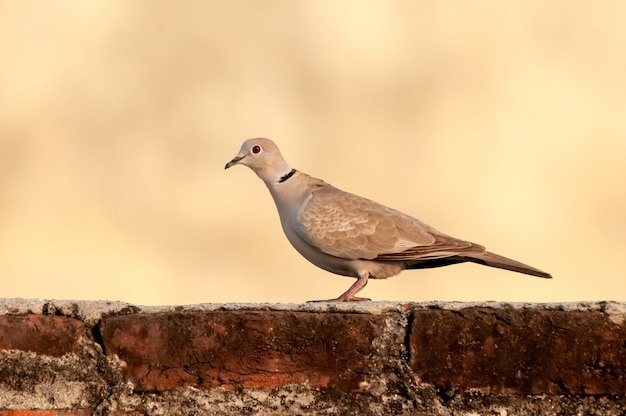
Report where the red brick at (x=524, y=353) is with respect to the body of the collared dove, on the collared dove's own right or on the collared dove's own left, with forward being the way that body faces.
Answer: on the collared dove's own left

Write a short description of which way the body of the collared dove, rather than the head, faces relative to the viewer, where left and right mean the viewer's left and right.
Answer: facing to the left of the viewer

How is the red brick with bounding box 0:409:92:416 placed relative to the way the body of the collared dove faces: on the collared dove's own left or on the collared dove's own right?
on the collared dove's own left

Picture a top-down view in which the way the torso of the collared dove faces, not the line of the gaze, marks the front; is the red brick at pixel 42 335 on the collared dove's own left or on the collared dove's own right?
on the collared dove's own left

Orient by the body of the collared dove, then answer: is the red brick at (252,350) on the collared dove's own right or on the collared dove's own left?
on the collared dove's own left
